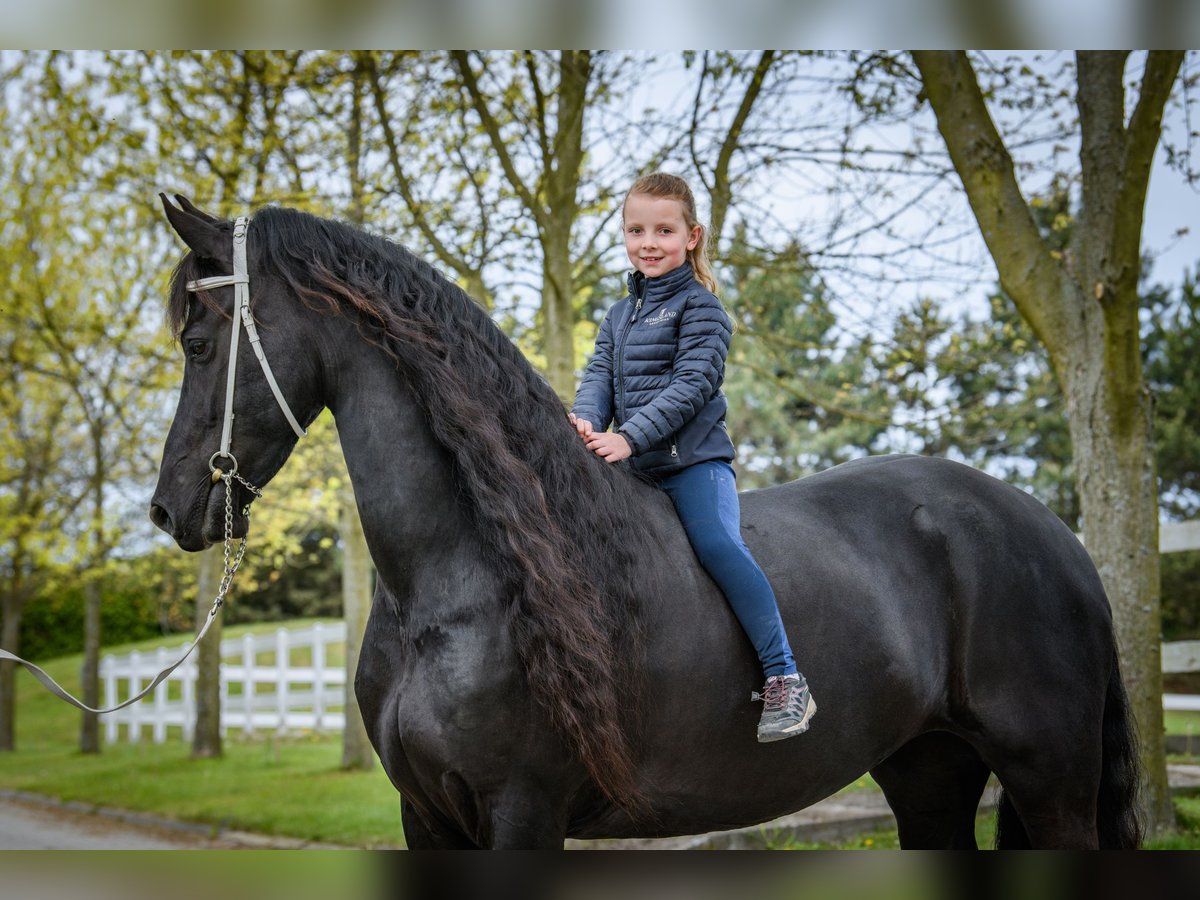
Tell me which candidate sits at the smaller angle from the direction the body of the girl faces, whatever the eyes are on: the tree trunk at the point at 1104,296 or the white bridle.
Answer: the white bridle

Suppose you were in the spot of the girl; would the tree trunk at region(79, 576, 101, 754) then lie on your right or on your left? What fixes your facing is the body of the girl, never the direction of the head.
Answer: on your right

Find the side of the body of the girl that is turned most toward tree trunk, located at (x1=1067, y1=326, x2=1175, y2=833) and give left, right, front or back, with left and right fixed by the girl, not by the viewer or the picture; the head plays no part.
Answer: back

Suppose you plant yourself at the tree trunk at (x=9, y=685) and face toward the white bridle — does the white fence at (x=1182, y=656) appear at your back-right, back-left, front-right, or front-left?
front-left

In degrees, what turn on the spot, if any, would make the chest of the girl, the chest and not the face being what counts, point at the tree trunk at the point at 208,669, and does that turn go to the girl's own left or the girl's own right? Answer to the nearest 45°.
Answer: approximately 90° to the girl's own right

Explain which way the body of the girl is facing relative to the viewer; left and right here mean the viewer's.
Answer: facing the viewer and to the left of the viewer

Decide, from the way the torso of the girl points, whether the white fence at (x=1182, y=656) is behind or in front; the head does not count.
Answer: behind

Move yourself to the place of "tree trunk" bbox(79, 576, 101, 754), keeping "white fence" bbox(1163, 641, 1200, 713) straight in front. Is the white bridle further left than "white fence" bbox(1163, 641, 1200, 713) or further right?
right

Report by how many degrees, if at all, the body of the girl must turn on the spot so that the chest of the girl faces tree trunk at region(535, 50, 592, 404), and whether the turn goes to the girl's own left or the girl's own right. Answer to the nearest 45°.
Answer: approximately 135° to the girl's own right

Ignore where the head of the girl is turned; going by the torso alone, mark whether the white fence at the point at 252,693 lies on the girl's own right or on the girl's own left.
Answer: on the girl's own right

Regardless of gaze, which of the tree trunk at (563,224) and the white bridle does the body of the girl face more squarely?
the white bridle

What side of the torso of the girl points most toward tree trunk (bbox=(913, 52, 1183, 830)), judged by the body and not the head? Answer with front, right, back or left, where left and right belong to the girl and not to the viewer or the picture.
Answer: back

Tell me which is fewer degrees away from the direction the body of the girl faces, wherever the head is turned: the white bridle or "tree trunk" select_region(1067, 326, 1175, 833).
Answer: the white bridle

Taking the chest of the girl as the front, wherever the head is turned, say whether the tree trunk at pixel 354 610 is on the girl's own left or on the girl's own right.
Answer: on the girl's own right

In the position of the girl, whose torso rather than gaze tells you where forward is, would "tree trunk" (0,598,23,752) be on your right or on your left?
on your right
